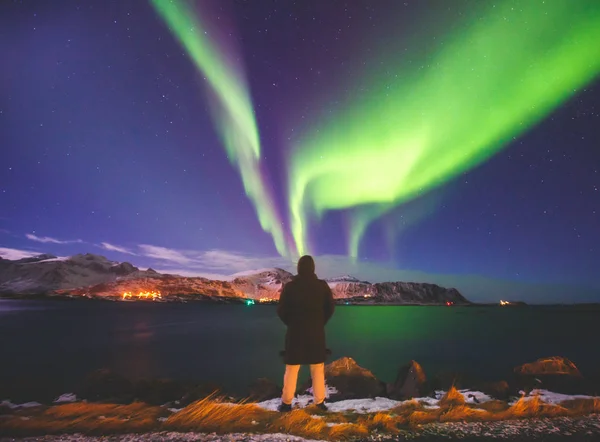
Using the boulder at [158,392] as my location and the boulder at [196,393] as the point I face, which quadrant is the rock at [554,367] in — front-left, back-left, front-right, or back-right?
front-left

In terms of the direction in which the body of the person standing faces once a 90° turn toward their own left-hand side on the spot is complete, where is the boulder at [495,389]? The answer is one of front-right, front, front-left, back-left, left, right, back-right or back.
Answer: back-right

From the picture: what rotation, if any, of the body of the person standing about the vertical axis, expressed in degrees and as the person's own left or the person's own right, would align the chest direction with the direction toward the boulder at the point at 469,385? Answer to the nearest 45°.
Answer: approximately 45° to the person's own right

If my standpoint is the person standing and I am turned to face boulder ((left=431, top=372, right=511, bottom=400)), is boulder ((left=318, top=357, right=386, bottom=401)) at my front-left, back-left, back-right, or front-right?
front-left

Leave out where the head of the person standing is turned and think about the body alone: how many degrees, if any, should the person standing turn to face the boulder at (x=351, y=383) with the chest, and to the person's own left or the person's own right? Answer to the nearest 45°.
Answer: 0° — they already face it

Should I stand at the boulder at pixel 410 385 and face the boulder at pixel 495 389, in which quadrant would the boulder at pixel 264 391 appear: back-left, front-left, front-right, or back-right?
back-right

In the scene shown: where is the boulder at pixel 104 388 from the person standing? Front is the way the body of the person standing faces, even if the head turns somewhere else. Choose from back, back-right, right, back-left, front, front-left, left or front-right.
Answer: front-left

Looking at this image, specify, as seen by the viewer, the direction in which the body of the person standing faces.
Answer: away from the camera

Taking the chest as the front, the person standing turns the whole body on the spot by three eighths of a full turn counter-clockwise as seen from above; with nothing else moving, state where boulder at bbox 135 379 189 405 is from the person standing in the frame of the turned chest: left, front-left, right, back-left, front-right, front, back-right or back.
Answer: right

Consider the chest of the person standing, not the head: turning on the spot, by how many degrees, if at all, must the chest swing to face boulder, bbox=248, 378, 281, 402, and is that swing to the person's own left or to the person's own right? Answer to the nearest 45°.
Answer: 0° — they already face it

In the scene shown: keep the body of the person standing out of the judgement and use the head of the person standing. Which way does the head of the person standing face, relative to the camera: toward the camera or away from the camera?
away from the camera

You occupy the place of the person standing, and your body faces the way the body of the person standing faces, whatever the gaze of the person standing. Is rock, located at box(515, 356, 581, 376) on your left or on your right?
on your right
